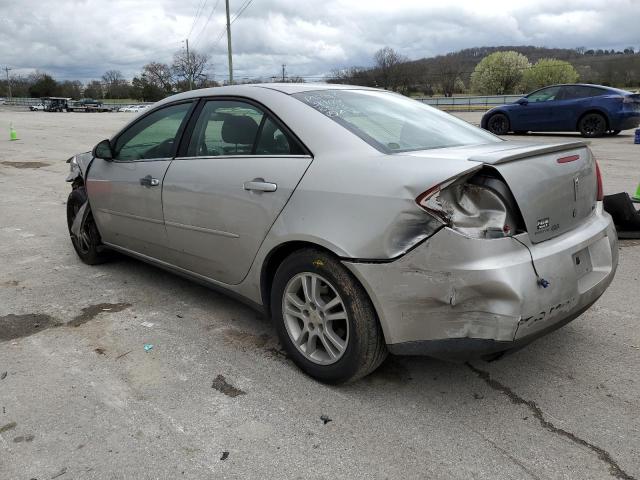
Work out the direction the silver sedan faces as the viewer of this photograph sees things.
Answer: facing away from the viewer and to the left of the viewer

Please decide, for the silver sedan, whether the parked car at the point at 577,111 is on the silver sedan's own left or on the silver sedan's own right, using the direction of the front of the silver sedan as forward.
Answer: on the silver sedan's own right
